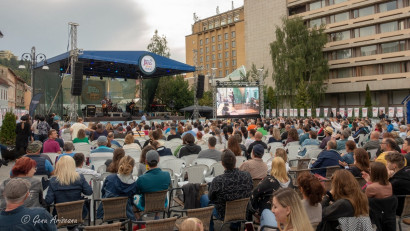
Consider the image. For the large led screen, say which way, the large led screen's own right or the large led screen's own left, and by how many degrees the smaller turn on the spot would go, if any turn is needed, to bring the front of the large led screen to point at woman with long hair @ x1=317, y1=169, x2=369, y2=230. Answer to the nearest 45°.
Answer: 0° — it already faces them

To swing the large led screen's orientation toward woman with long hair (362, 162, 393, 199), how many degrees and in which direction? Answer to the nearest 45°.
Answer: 0° — it already faces them

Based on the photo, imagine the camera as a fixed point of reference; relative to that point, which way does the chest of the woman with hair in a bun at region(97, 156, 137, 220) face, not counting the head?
away from the camera

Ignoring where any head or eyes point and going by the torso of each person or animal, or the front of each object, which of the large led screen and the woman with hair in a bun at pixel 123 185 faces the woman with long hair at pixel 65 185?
the large led screen

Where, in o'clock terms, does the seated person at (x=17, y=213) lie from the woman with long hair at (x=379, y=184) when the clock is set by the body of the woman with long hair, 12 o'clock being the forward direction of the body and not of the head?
The seated person is roughly at 9 o'clock from the woman with long hair.

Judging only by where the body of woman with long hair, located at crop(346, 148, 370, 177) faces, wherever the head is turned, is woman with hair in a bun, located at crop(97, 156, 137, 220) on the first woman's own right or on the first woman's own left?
on the first woman's own left

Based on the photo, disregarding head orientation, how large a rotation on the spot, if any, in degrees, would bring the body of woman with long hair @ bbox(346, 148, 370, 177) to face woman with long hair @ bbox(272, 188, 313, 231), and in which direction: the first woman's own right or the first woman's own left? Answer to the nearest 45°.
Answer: approximately 135° to the first woman's own left

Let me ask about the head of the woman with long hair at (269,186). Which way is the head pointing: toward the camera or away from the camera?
away from the camera
